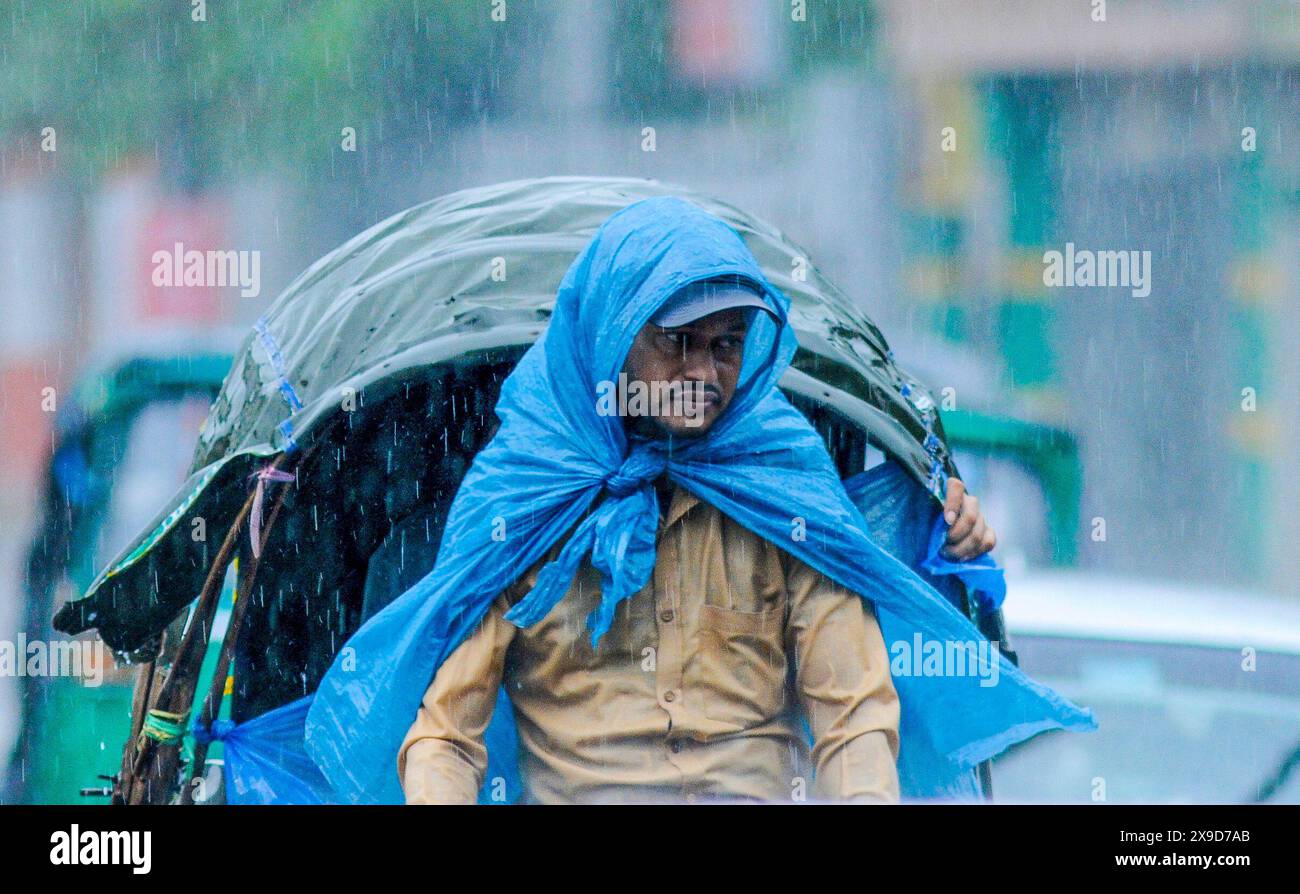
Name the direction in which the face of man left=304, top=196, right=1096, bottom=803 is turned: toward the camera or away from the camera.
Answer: toward the camera

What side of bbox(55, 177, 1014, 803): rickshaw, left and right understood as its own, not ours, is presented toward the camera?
front

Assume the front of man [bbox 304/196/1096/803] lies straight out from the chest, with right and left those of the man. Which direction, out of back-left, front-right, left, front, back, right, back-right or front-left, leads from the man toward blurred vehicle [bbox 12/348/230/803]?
back-right

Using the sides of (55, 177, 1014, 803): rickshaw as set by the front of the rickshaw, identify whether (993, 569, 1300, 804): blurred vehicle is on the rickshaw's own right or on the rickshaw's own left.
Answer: on the rickshaw's own left

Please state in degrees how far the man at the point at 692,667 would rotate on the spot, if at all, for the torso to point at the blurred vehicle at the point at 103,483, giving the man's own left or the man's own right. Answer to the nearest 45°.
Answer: approximately 135° to the man's own right

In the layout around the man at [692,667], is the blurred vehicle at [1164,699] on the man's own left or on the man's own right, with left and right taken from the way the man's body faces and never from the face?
on the man's own left

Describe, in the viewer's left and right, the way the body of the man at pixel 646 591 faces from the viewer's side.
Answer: facing the viewer

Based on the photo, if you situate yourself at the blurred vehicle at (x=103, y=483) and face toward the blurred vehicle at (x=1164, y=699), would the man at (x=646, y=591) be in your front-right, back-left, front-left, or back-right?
front-right
